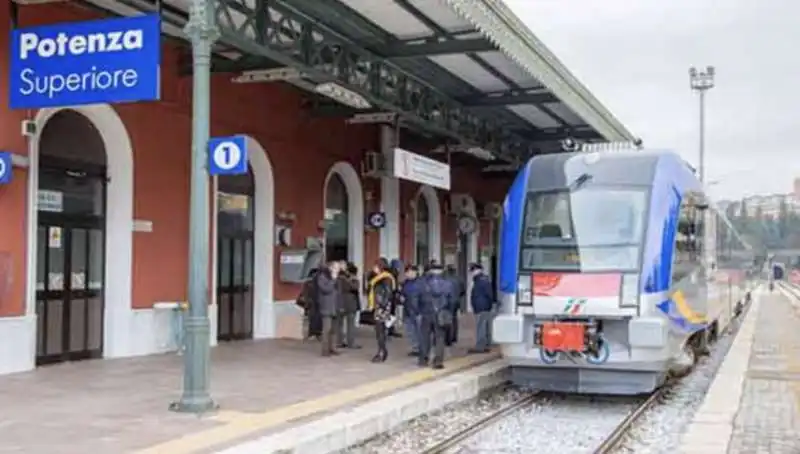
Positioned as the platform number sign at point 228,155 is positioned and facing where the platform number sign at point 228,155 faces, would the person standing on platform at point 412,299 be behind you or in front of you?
behind

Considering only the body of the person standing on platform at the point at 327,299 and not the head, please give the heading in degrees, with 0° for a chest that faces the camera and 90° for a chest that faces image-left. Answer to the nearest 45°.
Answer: approximately 270°

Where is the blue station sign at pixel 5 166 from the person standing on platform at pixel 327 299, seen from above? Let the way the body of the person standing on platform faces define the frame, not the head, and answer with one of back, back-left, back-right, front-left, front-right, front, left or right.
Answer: back-right

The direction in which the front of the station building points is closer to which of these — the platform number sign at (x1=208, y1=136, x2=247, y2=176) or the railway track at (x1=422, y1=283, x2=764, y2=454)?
the railway track

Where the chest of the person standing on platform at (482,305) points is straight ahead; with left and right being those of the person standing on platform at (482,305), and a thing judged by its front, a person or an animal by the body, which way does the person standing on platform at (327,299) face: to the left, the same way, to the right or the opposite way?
the opposite way

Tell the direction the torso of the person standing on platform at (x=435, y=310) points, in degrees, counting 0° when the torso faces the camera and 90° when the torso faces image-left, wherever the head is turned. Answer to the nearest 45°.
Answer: approximately 180°

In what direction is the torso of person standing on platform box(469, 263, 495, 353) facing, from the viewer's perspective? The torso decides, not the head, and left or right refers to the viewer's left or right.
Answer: facing to the left of the viewer

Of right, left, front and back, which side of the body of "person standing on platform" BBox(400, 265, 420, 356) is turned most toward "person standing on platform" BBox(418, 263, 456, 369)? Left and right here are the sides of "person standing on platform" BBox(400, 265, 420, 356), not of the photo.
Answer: left

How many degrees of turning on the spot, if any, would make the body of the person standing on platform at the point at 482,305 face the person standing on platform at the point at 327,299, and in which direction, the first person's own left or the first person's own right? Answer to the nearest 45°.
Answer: approximately 45° to the first person's own left

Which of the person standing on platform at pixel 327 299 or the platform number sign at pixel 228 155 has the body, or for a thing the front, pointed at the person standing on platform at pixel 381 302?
the person standing on platform at pixel 327 299
